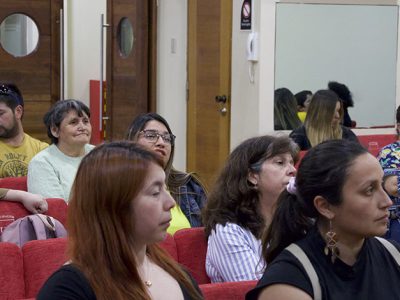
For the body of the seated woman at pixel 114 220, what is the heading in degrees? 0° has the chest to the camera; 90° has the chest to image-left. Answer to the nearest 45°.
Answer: approximately 315°

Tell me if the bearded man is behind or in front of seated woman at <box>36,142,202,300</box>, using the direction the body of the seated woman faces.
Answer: behind

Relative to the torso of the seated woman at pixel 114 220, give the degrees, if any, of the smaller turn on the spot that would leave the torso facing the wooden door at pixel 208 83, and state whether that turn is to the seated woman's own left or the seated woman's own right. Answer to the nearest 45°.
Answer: approximately 135° to the seated woman's own left

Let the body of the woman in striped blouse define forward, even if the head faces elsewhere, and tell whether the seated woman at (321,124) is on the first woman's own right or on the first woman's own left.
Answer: on the first woman's own left

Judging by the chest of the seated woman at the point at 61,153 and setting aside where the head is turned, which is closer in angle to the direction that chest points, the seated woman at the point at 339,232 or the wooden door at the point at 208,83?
the seated woman

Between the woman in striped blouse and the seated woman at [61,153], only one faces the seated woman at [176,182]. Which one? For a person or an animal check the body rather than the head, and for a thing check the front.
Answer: the seated woman at [61,153]

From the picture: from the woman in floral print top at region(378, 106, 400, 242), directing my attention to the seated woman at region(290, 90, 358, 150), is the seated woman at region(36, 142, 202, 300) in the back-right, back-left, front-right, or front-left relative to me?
back-left
